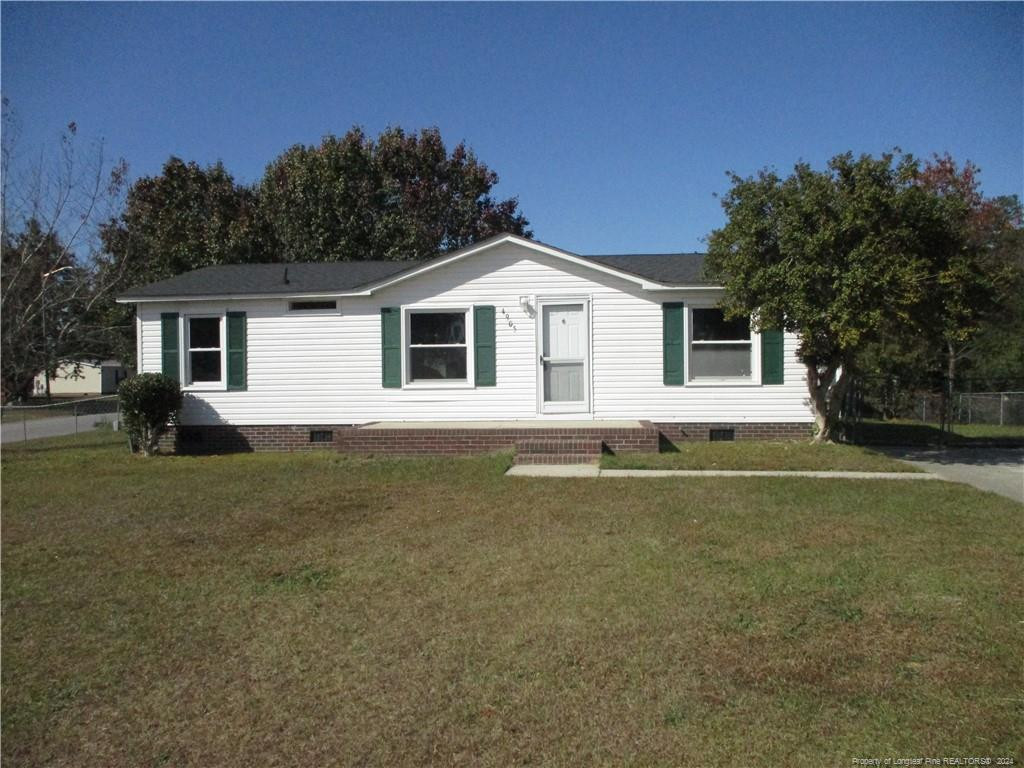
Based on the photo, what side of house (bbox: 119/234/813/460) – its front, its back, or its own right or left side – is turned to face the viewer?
front

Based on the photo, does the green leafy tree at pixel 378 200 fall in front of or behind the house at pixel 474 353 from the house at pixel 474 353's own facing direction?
behind

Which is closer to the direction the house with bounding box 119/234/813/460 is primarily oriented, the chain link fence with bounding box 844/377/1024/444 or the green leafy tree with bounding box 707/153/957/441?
the green leafy tree

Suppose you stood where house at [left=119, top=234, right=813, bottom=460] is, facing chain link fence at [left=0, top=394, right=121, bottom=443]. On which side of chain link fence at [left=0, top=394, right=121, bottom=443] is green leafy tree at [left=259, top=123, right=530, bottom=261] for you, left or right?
right

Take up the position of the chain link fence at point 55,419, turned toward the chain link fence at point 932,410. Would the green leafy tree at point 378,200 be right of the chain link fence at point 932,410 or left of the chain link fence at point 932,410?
left

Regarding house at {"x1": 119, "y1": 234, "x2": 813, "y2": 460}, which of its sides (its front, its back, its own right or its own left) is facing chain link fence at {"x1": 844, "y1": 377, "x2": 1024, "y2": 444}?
left

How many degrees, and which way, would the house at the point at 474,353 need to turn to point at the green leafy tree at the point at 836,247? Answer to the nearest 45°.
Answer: approximately 45° to its left

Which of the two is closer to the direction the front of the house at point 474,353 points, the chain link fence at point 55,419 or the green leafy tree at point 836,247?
the green leafy tree

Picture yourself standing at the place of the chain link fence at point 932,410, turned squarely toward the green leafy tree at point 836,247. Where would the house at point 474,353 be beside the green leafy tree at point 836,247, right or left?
right

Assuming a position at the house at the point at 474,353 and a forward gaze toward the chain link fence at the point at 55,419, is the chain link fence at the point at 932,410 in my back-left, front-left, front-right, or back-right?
back-right

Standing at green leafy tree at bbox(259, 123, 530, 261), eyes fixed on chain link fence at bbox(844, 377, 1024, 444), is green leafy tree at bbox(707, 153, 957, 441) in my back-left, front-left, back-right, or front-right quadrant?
front-right

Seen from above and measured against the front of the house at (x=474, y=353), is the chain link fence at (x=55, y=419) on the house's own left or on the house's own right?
on the house's own right
